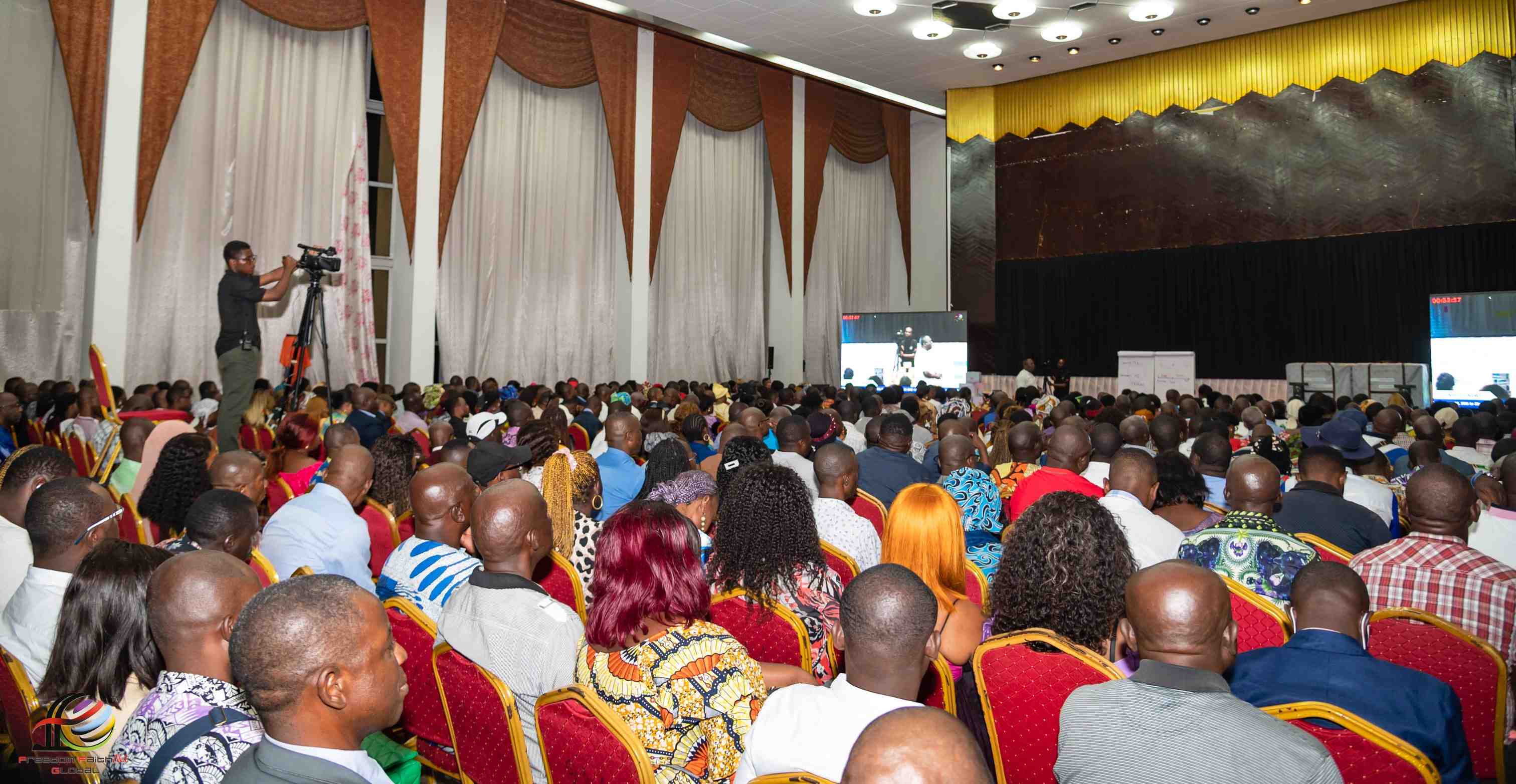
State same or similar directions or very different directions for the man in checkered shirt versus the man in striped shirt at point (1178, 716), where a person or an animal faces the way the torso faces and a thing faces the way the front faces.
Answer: same or similar directions

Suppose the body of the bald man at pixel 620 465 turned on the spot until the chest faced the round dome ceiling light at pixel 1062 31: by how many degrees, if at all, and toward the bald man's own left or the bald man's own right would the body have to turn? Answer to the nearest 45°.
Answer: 0° — they already face it

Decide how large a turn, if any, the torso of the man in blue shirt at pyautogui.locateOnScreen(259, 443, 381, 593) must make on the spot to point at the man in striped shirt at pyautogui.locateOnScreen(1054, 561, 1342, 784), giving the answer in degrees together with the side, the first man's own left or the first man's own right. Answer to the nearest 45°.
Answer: approximately 90° to the first man's own right

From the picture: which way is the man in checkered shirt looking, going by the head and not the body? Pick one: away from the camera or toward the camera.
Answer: away from the camera

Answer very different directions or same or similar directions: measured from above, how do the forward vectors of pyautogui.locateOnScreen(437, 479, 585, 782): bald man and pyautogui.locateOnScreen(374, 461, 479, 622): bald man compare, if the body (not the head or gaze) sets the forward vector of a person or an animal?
same or similar directions

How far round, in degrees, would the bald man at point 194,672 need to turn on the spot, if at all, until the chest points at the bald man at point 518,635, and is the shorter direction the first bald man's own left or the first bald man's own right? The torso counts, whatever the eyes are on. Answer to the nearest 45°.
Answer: approximately 45° to the first bald man's own right

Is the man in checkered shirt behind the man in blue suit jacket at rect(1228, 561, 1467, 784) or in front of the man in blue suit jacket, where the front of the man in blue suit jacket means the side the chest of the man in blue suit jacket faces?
in front

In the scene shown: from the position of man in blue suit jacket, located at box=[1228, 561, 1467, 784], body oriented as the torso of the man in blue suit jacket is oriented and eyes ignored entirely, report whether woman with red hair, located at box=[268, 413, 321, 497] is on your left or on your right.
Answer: on your left

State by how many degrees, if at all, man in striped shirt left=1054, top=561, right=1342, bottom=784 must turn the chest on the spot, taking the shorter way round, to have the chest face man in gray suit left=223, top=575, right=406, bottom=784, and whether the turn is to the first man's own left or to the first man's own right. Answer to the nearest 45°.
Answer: approximately 135° to the first man's own left

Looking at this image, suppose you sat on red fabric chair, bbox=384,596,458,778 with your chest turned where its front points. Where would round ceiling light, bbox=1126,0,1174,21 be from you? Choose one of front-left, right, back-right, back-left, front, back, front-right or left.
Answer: front

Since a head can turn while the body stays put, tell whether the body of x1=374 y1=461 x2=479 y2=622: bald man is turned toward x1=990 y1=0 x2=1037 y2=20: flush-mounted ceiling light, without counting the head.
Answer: yes

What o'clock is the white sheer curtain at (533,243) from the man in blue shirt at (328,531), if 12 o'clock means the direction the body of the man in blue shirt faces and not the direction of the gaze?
The white sheer curtain is roughly at 11 o'clock from the man in blue shirt.

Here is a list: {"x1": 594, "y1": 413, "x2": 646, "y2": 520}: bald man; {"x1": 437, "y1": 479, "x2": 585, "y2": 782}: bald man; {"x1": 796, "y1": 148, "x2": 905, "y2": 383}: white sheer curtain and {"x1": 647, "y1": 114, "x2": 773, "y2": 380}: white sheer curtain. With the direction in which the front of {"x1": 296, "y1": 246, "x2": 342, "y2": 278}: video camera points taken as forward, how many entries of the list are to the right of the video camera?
2

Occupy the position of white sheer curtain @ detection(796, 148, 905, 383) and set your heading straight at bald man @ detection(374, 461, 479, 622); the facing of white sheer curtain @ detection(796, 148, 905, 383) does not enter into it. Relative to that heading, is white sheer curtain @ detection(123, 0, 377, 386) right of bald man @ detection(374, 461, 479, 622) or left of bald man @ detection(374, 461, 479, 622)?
right

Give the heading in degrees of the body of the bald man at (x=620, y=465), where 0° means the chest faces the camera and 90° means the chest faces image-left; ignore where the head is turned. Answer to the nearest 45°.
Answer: approximately 225°

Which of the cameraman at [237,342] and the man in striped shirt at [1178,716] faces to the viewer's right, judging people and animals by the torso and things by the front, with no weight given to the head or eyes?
the cameraman

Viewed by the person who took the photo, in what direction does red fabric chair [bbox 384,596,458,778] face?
facing away from the viewer and to the right of the viewer

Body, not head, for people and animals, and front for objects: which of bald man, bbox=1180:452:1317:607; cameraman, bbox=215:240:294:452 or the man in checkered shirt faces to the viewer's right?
the cameraman

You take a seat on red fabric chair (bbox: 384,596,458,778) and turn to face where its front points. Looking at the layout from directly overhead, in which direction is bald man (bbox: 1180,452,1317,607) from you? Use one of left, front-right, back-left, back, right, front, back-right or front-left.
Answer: front-right

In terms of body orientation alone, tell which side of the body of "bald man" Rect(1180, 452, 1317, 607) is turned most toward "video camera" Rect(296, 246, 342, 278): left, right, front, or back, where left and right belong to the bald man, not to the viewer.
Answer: left

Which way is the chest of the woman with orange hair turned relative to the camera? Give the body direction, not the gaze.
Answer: away from the camera

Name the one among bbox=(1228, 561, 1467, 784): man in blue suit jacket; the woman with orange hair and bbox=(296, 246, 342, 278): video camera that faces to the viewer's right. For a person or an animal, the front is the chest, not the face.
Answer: the video camera

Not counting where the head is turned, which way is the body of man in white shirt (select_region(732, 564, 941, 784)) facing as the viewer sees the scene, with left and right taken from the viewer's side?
facing away from the viewer

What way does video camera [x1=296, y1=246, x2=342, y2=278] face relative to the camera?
to the viewer's right

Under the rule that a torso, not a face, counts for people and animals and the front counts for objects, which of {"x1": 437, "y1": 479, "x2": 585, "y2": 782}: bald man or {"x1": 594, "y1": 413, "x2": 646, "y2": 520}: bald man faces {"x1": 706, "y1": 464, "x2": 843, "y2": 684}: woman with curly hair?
{"x1": 437, "y1": 479, "x2": 585, "y2": 782}: bald man
